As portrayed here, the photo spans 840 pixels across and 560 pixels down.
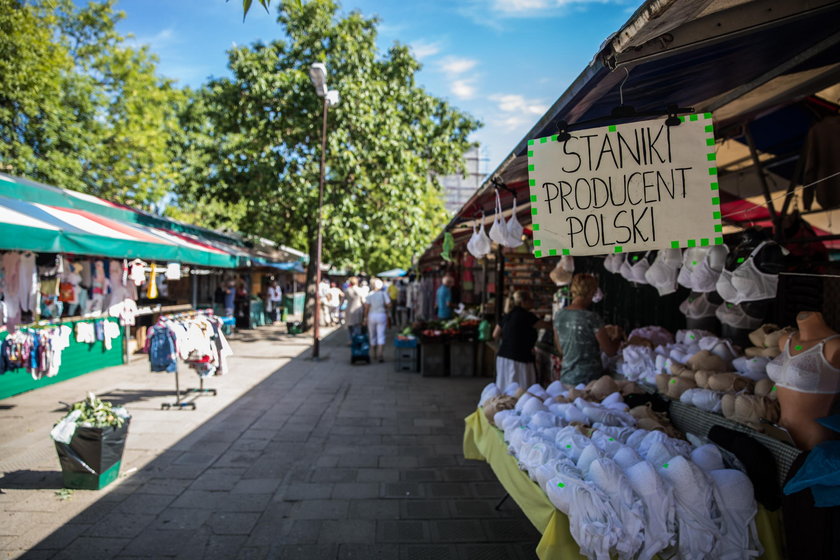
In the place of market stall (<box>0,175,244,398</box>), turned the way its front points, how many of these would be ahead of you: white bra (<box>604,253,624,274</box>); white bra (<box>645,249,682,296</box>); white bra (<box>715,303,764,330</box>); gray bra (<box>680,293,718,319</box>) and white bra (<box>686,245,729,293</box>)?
5

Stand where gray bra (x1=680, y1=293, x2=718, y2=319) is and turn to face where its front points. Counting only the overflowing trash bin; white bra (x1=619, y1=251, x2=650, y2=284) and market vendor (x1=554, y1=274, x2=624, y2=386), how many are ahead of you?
3

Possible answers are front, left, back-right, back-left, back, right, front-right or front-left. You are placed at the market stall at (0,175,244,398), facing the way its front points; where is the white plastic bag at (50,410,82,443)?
front-right

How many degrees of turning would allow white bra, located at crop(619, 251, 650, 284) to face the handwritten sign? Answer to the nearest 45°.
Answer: approximately 45° to its left

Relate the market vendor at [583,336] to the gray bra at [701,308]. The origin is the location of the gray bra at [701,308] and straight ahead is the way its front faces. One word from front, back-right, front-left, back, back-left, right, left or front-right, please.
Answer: front

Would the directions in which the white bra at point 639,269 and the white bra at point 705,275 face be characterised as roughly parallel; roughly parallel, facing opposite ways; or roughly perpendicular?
roughly parallel

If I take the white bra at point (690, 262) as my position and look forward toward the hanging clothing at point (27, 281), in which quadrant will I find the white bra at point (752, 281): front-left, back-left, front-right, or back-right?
back-left

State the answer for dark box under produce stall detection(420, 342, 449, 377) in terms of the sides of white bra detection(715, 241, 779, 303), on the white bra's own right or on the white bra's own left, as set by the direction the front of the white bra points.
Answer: on the white bra's own right

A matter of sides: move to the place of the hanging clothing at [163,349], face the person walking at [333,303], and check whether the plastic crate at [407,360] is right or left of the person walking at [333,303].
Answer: right

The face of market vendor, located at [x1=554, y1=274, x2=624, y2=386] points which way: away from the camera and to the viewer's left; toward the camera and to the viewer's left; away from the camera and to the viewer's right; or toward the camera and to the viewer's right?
away from the camera and to the viewer's right

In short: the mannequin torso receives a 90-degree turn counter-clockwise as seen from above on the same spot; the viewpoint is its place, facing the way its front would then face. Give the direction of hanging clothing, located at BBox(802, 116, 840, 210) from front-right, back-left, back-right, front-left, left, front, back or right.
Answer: back-left

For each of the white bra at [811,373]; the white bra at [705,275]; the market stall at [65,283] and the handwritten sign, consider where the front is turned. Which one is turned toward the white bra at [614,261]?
the market stall

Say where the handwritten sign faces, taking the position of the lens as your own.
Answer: facing the viewer

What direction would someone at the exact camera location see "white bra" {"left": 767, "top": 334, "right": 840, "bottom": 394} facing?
facing the viewer and to the left of the viewer

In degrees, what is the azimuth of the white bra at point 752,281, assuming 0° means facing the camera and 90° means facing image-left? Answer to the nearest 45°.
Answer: approximately 45°

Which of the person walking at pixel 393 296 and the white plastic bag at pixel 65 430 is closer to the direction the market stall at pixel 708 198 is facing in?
the white plastic bag

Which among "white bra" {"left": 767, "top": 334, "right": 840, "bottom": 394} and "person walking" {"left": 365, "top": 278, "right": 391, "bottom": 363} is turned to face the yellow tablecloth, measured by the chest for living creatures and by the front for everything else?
the white bra

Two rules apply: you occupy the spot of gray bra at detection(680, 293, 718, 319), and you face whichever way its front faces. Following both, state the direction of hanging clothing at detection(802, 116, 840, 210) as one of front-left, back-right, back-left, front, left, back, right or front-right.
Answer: left

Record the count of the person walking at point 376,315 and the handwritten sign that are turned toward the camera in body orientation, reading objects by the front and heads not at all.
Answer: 1
